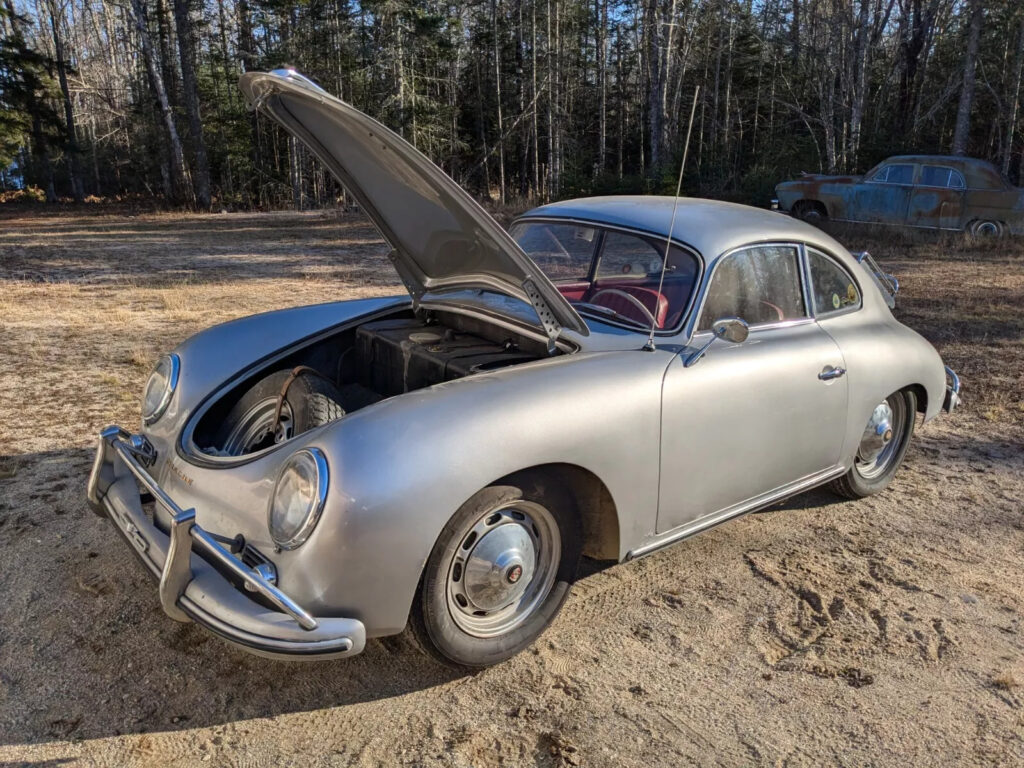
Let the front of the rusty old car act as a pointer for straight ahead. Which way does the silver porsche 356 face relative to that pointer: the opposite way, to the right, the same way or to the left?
to the left

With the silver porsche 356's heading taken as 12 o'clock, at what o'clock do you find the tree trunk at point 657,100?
The tree trunk is roughly at 5 o'clock from the silver porsche 356.

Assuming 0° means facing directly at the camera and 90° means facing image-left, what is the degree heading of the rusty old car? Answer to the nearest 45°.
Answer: approximately 90°

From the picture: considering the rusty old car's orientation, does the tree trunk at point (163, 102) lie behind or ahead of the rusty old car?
ahead

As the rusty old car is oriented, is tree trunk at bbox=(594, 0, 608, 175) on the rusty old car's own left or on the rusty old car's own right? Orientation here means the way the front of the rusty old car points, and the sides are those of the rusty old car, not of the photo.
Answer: on the rusty old car's own right

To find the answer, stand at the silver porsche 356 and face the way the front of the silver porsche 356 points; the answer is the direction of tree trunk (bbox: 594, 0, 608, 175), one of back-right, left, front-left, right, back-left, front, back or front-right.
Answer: back-right

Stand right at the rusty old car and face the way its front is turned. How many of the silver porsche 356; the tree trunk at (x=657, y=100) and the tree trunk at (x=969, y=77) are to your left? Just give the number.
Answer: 1

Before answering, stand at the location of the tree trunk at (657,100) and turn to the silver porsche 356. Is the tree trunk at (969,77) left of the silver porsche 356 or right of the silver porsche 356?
left

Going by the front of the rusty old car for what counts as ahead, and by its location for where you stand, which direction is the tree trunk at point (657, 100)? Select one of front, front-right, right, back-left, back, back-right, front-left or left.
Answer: front-right

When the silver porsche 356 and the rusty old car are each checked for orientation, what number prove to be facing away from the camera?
0

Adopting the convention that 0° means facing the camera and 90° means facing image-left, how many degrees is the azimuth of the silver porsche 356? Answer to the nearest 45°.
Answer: approximately 45°

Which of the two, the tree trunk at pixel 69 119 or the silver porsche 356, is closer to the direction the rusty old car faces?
the tree trunk

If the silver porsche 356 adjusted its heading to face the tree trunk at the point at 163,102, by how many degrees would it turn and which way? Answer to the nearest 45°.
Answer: approximately 90° to its right
